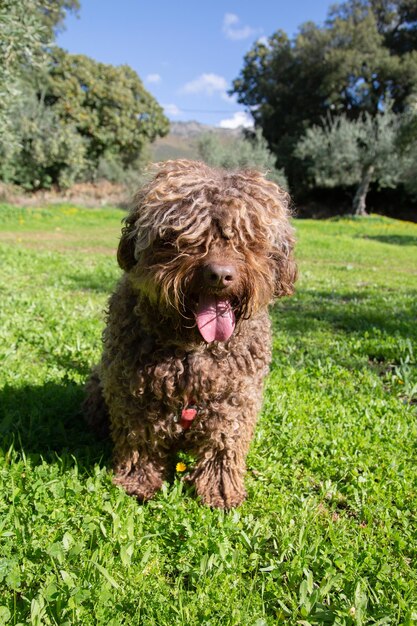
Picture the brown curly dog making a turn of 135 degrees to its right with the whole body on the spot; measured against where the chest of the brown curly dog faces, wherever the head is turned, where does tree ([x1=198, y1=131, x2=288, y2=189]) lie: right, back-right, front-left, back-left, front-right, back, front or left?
front-right

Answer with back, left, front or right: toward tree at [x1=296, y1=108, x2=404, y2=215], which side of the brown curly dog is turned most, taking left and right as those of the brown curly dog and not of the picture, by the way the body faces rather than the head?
back

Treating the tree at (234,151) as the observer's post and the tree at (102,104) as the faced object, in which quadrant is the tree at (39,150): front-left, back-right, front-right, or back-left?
front-left

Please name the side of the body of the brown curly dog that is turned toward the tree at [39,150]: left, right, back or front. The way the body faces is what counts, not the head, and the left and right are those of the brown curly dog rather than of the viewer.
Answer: back

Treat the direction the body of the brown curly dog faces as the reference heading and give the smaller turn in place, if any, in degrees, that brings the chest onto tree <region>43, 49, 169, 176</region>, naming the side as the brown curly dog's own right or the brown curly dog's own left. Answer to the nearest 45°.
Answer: approximately 180°

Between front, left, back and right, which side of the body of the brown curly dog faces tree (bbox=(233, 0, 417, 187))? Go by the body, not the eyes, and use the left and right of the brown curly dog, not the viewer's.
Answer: back

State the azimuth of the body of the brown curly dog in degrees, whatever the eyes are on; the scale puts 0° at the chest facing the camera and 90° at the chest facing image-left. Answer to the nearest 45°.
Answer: approximately 0°
